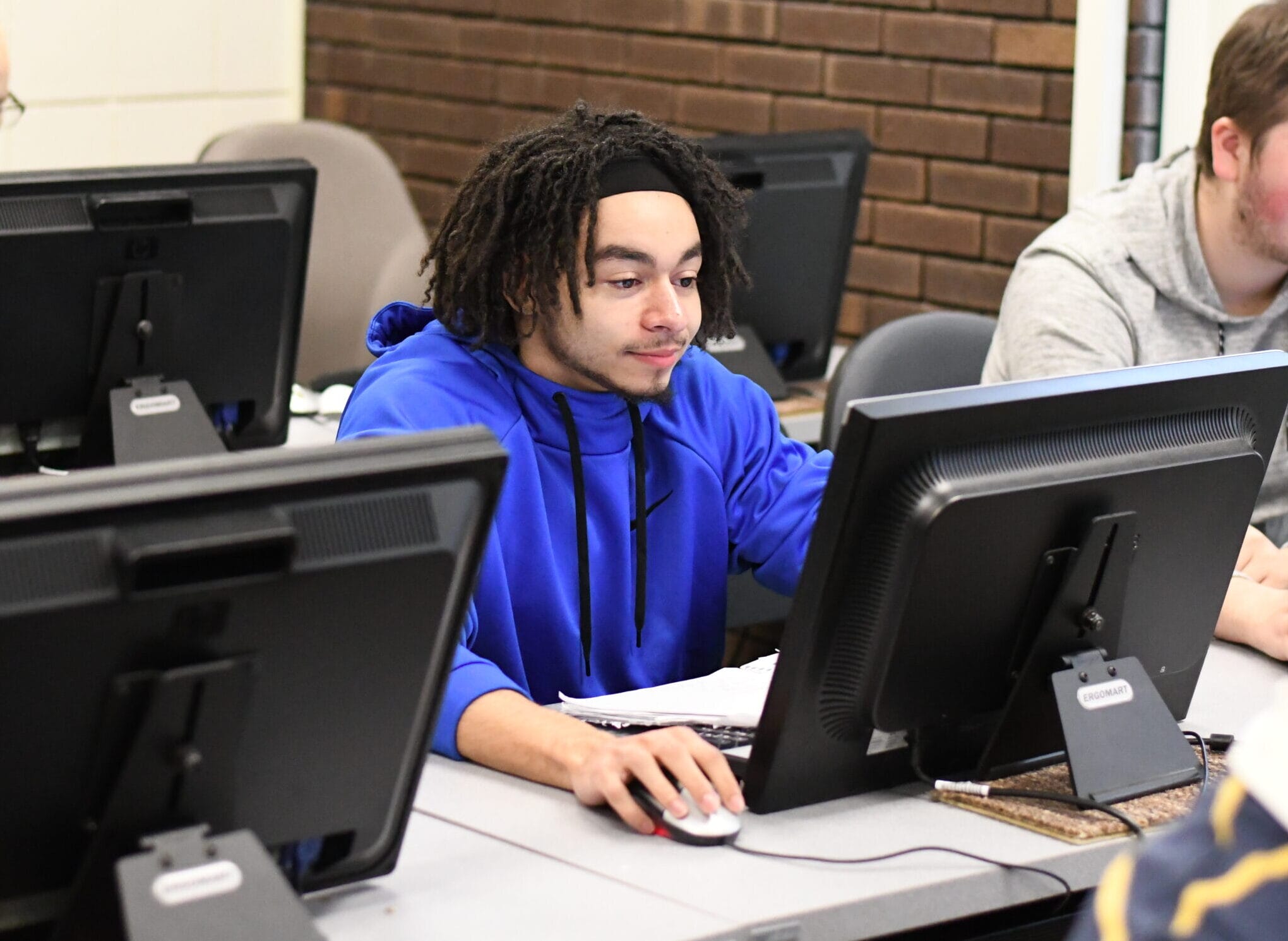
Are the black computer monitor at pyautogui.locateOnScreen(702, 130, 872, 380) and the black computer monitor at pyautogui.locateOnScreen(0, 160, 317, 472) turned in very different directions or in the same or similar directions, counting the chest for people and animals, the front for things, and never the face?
same or similar directions

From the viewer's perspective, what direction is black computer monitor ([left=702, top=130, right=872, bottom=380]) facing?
away from the camera

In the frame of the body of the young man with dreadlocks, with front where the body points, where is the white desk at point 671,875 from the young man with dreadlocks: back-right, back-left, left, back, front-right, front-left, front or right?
front-right

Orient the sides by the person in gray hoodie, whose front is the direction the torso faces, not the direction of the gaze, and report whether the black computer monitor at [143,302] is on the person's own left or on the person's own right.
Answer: on the person's own right

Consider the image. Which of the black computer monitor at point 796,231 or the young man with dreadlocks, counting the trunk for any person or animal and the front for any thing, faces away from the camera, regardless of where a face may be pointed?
the black computer monitor

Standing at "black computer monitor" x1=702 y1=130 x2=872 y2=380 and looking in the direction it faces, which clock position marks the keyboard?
The keyboard is roughly at 6 o'clock from the black computer monitor.

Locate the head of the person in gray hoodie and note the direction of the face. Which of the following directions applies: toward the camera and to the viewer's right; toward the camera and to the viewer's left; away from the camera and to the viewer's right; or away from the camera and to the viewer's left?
toward the camera and to the viewer's right

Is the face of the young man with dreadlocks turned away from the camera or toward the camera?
toward the camera

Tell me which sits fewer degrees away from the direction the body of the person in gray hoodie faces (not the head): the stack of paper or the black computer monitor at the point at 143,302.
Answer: the stack of paper

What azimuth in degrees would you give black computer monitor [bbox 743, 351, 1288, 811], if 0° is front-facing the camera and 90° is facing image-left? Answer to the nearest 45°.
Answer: approximately 135°

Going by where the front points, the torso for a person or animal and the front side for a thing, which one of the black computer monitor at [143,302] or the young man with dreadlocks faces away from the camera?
the black computer monitor

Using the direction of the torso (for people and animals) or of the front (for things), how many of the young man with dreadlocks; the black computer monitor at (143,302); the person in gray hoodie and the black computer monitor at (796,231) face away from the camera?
2
